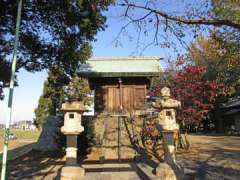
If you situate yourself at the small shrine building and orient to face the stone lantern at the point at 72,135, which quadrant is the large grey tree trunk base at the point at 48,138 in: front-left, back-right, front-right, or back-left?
front-right

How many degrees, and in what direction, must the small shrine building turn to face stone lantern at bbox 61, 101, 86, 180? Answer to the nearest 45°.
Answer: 0° — it already faces it

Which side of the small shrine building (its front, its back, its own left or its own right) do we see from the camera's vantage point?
front

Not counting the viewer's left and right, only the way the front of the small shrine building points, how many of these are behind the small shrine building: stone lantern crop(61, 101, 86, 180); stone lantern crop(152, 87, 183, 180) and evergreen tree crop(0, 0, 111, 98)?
0

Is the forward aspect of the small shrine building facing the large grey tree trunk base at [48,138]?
no

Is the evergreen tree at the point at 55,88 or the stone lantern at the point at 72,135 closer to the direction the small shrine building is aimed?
the stone lantern

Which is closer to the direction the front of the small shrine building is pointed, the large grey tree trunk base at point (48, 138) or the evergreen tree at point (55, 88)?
the large grey tree trunk base

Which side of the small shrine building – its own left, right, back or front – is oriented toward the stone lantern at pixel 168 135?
front

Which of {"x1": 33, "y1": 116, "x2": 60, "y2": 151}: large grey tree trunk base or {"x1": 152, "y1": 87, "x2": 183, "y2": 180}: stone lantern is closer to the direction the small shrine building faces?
the stone lantern
